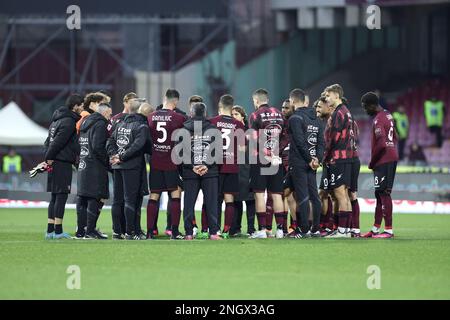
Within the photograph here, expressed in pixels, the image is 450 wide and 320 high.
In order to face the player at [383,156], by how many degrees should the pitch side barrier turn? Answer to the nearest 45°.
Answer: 0° — it already faces them

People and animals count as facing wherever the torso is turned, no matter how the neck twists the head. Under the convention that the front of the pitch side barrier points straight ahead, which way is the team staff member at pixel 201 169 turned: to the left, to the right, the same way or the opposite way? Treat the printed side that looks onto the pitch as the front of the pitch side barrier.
the opposite way

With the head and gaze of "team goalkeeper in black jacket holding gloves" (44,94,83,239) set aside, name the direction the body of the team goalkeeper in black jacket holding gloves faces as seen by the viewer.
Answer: to the viewer's right

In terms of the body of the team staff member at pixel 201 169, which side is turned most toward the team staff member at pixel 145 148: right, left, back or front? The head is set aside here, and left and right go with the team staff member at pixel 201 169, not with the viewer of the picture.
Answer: left

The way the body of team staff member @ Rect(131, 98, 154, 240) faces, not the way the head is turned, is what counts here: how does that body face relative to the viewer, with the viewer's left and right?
facing to the right of the viewer

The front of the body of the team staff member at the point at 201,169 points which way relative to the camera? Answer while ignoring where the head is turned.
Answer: away from the camera

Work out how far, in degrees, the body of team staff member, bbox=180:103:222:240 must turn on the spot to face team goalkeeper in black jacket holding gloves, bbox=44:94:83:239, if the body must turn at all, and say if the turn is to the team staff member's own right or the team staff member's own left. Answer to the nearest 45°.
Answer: approximately 90° to the team staff member's own left

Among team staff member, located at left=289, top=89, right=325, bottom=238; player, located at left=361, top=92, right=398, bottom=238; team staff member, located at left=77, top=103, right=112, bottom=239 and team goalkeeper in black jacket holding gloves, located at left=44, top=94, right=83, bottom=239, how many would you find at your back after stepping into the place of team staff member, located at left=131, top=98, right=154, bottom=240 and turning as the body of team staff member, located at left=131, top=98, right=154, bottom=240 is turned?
2

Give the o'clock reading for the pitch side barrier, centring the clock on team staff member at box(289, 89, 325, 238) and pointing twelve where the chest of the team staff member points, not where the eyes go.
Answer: The pitch side barrier is roughly at 2 o'clock from the team staff member.

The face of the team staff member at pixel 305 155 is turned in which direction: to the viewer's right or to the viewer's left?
to the viewer's left

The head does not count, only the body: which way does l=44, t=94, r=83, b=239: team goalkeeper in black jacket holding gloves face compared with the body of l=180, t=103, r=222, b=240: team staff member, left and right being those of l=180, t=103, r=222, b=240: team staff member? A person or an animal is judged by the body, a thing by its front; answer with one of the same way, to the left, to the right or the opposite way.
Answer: to the right

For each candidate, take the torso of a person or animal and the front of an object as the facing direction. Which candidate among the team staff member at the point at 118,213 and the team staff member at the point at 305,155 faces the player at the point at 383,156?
the team staff member at the point at 118,213
